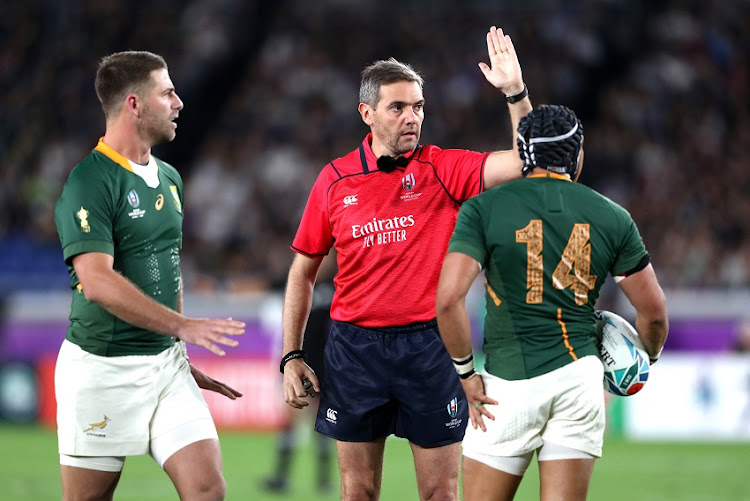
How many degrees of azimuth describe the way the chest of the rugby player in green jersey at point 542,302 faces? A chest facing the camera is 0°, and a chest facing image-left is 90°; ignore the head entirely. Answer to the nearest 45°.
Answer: approximately 180°

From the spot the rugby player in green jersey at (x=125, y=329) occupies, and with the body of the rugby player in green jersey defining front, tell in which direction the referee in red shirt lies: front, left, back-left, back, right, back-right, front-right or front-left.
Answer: front-left

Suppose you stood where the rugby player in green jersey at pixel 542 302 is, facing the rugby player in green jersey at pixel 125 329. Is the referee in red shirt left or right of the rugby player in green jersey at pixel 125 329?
right

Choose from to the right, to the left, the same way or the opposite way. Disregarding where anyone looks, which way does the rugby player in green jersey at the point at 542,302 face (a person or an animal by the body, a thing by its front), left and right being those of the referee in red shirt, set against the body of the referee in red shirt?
the opposite way

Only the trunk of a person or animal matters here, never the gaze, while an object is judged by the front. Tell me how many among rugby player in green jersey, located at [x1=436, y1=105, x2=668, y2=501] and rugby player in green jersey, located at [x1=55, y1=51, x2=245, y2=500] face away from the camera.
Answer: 1

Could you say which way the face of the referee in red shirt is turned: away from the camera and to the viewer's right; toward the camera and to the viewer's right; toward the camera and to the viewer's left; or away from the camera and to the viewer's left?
toward the camera and to the viewer's right

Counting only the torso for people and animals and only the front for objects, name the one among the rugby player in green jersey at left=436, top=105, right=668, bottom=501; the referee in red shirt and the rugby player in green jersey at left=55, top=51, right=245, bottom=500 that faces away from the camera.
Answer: the rugby player in green jersey at left=436, top=105, right=668, bottom=501

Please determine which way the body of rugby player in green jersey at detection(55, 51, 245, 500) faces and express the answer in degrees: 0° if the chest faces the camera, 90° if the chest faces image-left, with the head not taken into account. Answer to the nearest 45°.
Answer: approximately 315°

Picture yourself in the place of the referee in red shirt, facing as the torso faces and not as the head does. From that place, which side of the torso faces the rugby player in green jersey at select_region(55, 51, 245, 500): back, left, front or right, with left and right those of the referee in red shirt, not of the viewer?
right

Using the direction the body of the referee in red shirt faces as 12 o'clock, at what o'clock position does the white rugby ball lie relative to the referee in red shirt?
The white rugby ball is roughly at 10 o'clock from the referee in red shirt.

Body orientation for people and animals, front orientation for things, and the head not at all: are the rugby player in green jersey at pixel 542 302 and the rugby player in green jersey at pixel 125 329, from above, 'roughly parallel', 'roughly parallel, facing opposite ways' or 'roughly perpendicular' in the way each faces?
roughly perpendicular

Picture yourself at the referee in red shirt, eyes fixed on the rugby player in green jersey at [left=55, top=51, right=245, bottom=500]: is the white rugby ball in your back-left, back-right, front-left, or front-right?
back-left

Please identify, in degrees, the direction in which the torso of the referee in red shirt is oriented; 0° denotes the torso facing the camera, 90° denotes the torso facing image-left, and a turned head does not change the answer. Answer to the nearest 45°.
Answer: approximately 0°
